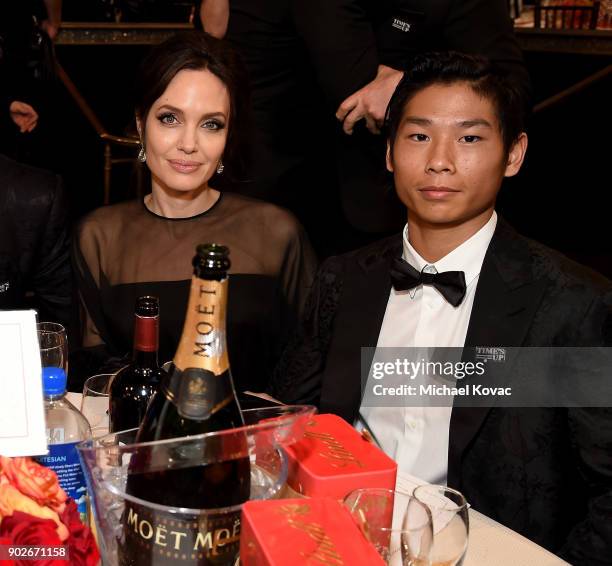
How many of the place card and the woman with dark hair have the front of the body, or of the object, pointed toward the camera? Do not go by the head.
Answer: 2

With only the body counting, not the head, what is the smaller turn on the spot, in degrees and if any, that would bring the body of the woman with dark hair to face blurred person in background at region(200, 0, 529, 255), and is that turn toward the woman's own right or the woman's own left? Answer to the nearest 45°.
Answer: approximately 135° to the woman's own left

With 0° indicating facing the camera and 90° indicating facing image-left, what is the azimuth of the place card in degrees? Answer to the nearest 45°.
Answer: approximately 0°

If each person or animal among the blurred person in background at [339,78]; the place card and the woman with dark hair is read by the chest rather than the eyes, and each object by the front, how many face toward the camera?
3

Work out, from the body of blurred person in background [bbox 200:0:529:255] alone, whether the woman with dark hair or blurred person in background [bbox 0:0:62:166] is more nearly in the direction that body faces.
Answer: the woman with dark hair

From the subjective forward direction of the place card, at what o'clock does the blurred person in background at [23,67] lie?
The blurred person in background is roughly at 6 o'clock from the place card.

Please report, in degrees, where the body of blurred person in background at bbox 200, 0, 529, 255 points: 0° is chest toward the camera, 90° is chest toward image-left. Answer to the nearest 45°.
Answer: approximately 0°

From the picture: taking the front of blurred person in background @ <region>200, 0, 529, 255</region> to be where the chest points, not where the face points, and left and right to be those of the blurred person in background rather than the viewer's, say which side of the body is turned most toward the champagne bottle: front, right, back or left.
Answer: front

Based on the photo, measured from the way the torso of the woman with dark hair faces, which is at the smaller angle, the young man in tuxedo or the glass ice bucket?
the glass ice bucket
